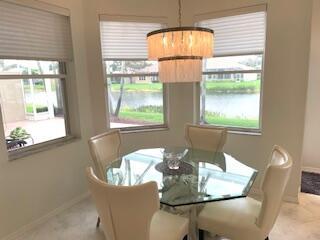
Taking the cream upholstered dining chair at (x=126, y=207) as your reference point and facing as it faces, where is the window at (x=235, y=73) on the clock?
The window is roughly at 12 o'clock from the cream upholstered dining chair.

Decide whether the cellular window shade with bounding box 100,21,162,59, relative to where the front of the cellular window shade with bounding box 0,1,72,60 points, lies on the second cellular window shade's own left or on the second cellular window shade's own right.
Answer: on the second cellular window shade's own left

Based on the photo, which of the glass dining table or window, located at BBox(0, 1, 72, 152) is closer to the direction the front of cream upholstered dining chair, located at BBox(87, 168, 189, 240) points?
the glass dining table

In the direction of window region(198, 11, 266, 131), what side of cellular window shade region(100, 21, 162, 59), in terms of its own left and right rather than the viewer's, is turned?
left

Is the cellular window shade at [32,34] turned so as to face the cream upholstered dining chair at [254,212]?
yes

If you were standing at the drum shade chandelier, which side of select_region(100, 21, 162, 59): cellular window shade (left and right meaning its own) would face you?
front

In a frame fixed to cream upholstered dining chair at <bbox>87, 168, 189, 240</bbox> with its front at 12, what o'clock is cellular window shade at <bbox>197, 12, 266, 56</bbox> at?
The cellular window shade is roughly at 12 o'clock from the cream upholstered dining chair.

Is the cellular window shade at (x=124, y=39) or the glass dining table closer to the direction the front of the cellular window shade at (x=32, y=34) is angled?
the glass dining table

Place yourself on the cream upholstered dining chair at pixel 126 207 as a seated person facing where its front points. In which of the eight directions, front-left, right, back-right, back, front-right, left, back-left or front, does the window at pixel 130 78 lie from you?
front-left

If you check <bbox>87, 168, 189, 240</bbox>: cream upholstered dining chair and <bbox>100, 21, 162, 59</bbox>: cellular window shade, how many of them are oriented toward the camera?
1

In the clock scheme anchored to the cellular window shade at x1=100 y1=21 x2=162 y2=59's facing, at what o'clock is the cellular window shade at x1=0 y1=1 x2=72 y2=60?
the cellular window shade at x1=0 y1=1 x2=72 y2=60 is roughly at 2 o'clock from the cellular window shade at x1=100 y1=21 x2=162 y2=59.

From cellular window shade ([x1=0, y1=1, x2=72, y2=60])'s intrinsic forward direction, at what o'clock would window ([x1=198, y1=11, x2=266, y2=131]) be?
The window is roughly at 11 o'clock from the cellular window shade.

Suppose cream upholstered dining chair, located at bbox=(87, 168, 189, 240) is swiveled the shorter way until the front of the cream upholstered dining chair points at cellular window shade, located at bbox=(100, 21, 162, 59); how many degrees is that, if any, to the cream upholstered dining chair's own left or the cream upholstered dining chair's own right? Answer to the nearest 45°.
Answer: approximately 45° to the cream upholstered dining chair's own left

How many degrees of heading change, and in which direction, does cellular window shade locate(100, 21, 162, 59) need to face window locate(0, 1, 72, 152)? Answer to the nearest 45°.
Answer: approximately 45° to its right

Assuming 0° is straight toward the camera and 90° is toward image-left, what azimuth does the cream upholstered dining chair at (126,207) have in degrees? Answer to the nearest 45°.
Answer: approximately 225°
